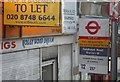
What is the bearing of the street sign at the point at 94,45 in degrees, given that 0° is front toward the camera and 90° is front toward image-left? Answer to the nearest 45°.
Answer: approximately 0°

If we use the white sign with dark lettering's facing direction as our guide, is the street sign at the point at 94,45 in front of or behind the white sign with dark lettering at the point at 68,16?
in front

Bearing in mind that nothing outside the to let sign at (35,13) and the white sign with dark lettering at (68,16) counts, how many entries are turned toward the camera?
2

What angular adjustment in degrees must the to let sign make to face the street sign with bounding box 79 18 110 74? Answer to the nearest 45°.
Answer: approximately 45° to its left

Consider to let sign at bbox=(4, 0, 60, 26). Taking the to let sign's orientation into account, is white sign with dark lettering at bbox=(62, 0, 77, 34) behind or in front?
behind

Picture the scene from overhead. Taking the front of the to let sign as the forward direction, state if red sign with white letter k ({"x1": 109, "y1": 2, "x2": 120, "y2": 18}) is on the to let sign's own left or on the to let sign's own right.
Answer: on the to let sign's own left
